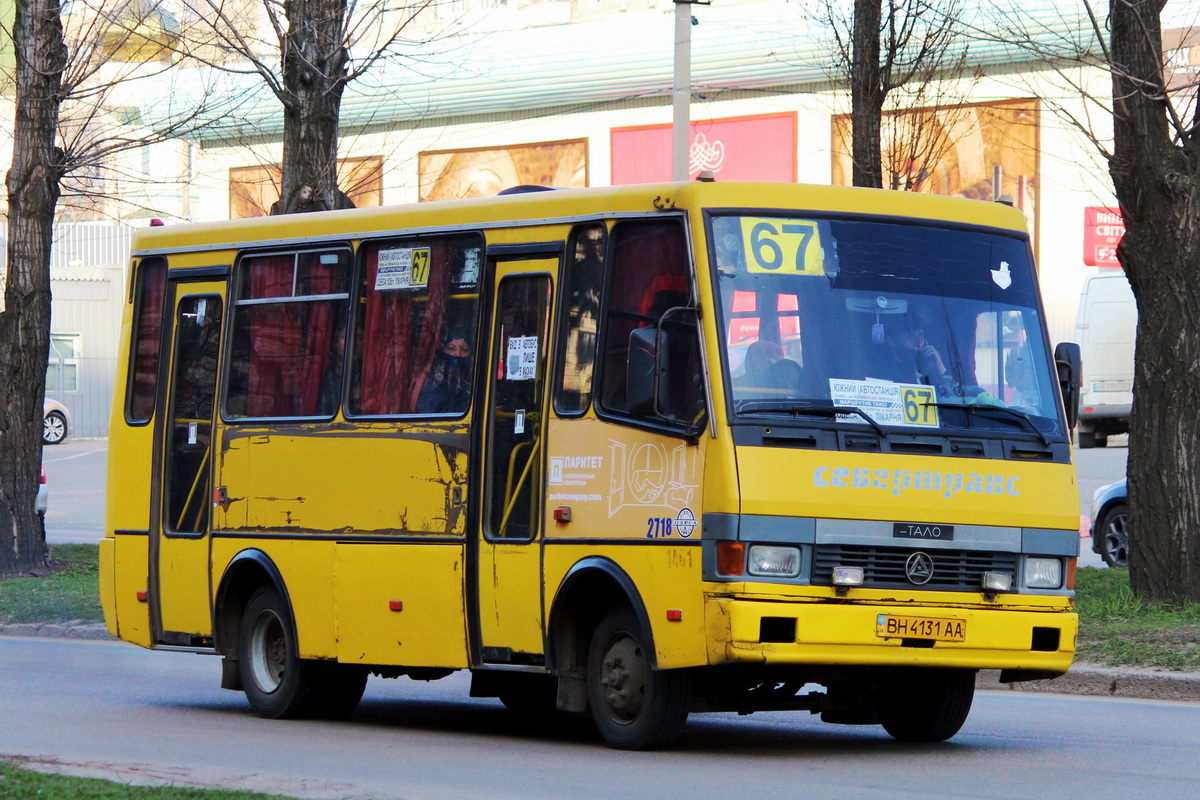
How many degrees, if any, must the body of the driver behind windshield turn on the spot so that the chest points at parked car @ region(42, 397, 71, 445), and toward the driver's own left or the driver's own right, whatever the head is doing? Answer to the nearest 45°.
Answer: approximately 180°

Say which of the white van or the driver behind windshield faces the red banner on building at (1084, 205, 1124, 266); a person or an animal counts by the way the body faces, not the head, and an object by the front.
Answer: the white van

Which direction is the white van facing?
away from the camera

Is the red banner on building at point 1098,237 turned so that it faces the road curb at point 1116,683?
yes

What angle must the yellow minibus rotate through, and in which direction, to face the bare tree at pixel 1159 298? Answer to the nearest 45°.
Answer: approximately 90° to its left

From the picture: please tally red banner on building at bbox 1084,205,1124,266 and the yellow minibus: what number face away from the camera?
0

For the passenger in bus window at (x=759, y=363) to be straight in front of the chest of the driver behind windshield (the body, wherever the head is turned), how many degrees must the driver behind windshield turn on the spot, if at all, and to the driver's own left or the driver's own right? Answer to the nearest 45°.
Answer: approximately 90° to the driver's own right

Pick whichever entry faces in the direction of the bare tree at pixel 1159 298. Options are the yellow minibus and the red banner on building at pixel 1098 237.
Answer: the red banner on building
